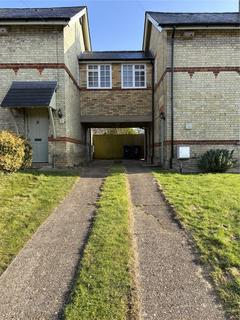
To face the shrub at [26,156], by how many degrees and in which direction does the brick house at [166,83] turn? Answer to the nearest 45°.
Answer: approximately 90° to its right

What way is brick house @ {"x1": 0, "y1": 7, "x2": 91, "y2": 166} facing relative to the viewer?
toward the camera

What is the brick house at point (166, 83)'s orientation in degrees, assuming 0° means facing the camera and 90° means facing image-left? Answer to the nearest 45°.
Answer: approximately 0°

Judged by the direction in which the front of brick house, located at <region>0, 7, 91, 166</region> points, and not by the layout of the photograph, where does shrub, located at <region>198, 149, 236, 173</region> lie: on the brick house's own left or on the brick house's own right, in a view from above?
on the brick house's own left
